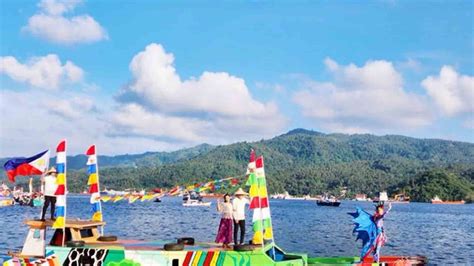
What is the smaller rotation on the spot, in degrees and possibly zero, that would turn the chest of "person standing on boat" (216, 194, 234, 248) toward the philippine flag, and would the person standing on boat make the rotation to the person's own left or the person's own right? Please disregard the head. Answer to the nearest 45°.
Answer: approximately 90° to the person's own right

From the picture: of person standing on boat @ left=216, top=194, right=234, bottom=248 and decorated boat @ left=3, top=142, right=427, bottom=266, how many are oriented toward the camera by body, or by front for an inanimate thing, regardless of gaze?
1

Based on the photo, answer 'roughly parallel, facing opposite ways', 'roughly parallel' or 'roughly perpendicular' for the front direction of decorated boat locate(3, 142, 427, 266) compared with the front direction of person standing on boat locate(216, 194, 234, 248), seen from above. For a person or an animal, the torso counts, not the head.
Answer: roughly perpendicular

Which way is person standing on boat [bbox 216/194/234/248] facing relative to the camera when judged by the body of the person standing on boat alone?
toward the camera

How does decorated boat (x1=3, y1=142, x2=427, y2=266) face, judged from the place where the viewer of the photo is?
facing to the right of the viewer

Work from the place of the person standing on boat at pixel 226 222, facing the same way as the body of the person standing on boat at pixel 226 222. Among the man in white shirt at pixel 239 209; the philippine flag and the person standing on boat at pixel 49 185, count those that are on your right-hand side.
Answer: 2

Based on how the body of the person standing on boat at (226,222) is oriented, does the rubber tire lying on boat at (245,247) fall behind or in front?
in front

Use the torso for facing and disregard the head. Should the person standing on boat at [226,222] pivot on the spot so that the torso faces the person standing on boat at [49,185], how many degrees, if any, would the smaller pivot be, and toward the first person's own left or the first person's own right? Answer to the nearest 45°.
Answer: approximately 90° to the first person's own right
